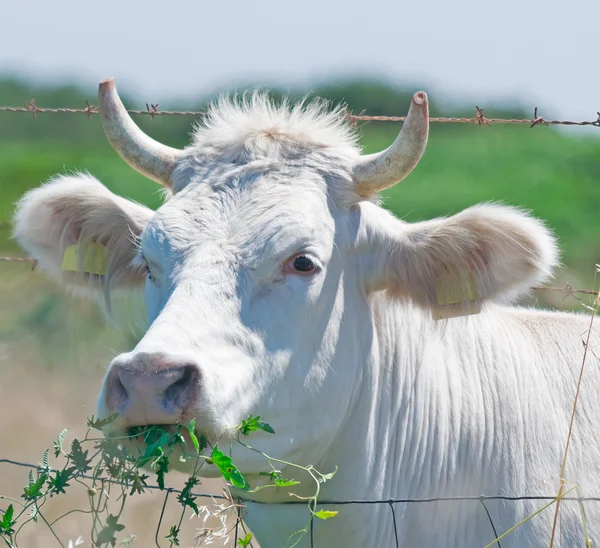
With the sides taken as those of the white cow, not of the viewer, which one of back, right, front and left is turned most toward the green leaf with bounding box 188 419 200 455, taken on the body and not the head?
front

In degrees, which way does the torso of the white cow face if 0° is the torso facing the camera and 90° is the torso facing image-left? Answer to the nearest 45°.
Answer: approximately 45°

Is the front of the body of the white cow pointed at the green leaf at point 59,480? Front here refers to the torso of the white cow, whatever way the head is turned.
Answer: yes

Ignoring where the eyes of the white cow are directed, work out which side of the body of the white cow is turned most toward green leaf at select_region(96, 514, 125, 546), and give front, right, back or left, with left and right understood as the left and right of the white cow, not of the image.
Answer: front
